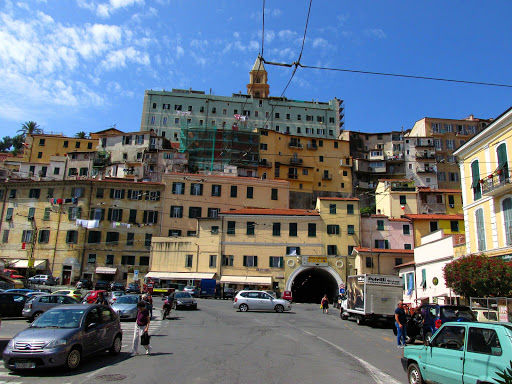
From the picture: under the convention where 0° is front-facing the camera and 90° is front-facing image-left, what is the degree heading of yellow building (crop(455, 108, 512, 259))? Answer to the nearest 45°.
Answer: approximately 45°

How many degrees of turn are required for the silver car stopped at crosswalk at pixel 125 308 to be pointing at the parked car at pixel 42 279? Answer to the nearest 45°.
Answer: approximately 135° to its right

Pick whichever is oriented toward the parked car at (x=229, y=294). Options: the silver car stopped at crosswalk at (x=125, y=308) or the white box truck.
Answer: the white box truck

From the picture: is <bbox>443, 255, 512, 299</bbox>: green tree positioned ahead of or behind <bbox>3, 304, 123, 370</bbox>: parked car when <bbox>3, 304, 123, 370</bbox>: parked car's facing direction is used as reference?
behind

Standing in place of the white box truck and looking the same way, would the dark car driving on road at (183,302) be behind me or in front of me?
in front

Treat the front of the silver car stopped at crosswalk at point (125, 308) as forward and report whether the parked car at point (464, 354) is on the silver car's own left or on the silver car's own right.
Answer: on the silver car's own left
